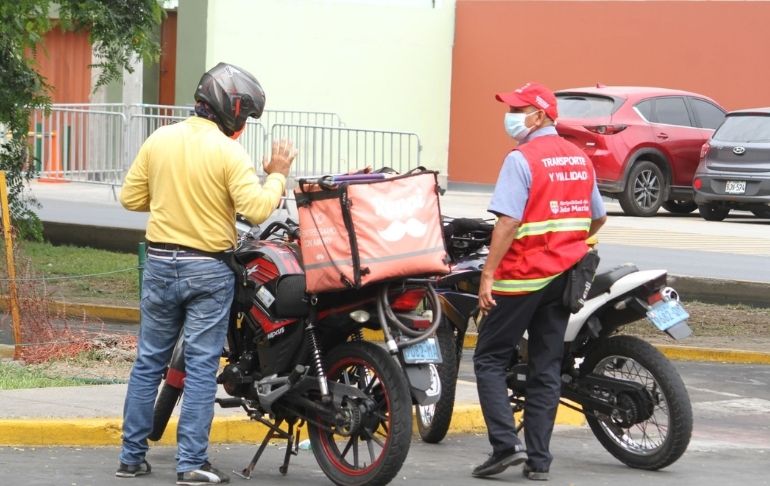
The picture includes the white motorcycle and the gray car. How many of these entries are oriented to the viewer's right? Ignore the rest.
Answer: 0

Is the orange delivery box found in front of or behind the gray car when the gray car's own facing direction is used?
behind

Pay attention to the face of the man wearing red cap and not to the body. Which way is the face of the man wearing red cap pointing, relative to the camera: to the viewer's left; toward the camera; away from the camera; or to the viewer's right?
to the viewer's left

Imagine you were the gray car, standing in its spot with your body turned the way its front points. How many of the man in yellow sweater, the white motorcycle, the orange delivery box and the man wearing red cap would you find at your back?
4

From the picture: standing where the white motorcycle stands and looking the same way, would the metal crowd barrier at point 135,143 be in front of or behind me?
in front

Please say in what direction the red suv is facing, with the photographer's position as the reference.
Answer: facing away from the viewer and to the right of the viewer

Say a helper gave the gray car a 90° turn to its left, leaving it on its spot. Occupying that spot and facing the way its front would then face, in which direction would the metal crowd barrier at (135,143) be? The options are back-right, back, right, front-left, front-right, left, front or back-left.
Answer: front

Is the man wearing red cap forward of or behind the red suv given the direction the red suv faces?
behind

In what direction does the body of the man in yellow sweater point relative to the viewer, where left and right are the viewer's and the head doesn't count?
facing away from the viewer and to the right of the viewer

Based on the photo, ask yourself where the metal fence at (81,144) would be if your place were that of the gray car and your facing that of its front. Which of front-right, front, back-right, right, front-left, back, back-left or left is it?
left

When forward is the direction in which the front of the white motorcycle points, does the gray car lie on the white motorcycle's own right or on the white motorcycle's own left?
on the white motorcycle's own right

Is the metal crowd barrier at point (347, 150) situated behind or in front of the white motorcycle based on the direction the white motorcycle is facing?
in front

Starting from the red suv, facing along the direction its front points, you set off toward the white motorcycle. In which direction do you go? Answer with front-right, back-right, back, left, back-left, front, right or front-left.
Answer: back-right

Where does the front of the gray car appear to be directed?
away from the camera

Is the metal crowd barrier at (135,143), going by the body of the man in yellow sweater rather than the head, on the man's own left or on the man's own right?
on the man's own left

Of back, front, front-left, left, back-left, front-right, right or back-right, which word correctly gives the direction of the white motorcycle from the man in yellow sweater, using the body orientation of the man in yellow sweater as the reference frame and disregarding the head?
front-right
